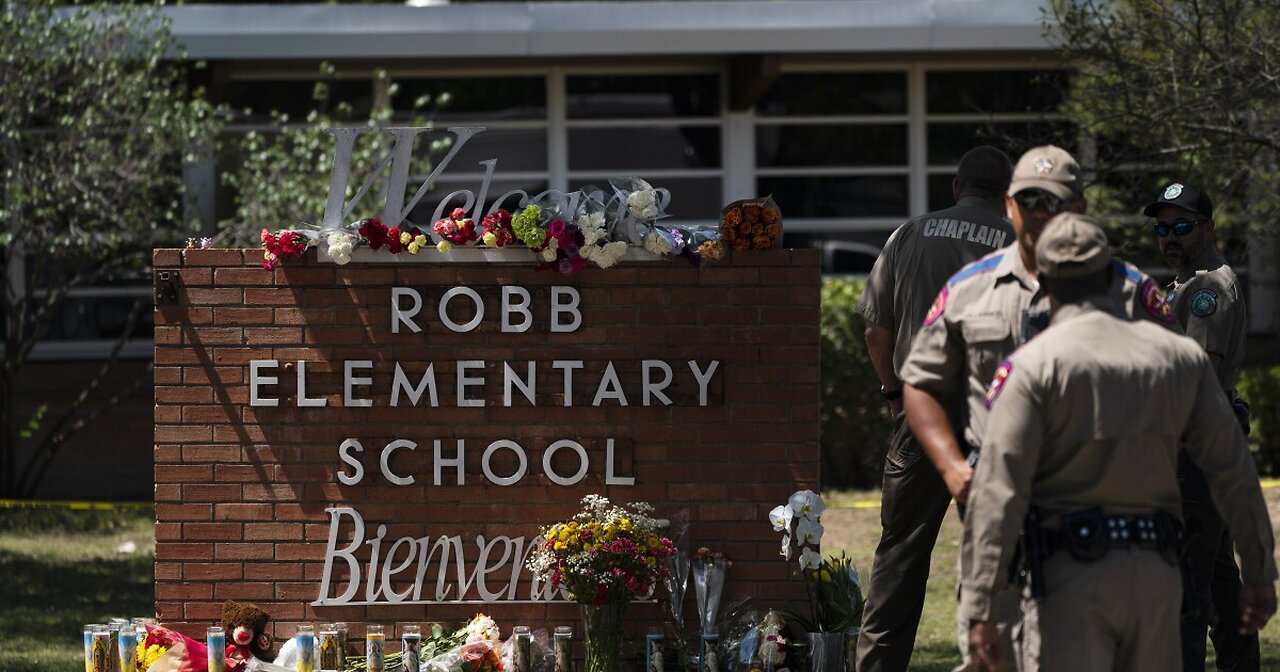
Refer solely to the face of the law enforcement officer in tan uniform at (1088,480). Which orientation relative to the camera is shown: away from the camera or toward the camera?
away from the camera

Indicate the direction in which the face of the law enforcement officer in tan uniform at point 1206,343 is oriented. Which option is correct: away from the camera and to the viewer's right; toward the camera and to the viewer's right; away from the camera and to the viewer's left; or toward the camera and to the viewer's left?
toward the camera and to the viewer's left

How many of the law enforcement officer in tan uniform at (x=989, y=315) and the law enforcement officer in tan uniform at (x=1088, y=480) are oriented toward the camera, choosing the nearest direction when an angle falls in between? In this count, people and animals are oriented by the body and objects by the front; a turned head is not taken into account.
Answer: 1

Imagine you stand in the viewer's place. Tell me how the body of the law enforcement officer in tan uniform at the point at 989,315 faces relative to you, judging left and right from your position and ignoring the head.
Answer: facing the viewer

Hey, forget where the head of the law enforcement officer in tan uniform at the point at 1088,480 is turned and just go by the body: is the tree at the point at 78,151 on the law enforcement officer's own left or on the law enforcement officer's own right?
on the law enforcement officer's own left

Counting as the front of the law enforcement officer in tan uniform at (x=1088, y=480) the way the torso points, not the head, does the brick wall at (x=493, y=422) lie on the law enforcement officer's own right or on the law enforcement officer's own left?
on the law enforcement officer's own left

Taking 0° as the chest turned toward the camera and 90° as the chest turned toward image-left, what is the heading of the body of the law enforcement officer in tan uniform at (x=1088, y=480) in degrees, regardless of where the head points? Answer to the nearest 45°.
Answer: approximately 180°

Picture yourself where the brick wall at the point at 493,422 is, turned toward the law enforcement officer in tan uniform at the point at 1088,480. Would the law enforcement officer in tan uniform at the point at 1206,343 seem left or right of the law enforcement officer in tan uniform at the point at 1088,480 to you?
left

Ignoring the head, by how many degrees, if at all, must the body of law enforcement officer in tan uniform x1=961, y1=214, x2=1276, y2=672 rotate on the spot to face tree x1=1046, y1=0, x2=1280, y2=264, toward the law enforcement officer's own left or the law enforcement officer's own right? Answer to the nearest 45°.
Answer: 0° — they already face it

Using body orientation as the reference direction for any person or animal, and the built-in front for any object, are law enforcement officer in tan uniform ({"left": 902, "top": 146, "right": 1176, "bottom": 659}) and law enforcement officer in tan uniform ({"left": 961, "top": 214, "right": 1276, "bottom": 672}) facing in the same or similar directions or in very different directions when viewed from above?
very different directions

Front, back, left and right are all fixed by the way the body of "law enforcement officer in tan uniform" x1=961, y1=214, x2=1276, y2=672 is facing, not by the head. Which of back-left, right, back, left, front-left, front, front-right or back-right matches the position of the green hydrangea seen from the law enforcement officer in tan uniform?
front-left
